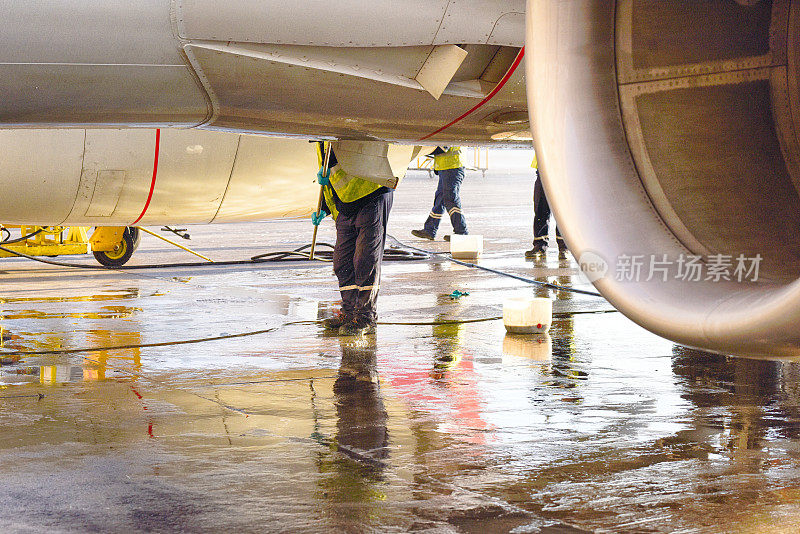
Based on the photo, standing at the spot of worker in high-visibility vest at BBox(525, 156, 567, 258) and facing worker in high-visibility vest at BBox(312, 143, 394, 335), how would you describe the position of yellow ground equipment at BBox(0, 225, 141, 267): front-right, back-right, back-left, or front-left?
front-right

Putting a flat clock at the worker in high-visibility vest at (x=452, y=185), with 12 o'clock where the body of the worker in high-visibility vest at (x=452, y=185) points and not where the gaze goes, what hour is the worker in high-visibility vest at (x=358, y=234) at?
the worker in high-visibility vest at (x=358, y=234) is roughly at 9 o'clock from the worker in high-visibility vest at (x=452, y=185).

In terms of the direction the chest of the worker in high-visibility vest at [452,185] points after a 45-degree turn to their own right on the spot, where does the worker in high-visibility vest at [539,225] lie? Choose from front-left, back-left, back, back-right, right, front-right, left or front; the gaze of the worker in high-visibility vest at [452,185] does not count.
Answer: back

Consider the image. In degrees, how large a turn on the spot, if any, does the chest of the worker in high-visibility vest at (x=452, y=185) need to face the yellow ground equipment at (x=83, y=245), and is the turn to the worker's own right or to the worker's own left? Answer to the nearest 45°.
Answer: approximately 45° to the worker's own left

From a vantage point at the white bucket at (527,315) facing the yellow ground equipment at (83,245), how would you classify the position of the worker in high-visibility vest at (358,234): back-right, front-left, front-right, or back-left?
front-left

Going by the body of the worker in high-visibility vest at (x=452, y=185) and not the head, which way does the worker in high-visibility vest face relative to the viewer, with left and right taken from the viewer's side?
facing to the left of the viewer

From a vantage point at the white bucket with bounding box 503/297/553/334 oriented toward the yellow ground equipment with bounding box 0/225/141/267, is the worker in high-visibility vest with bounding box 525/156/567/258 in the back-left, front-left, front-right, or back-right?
front-right

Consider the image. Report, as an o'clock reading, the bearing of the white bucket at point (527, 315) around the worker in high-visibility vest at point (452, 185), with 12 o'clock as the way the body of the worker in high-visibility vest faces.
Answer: The white bucket is roughly at 9 o'clock from the worker in high-visibility vest.
